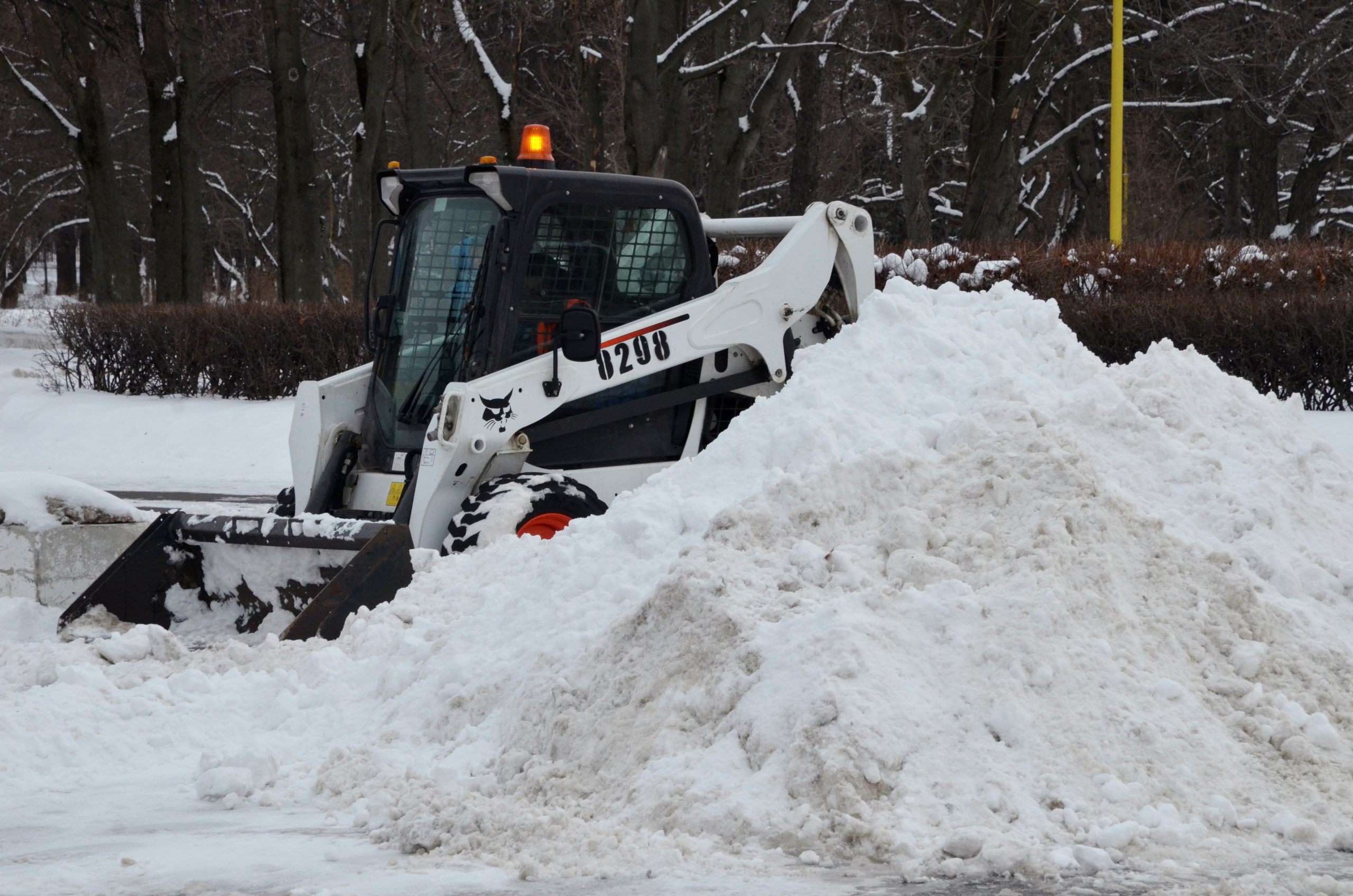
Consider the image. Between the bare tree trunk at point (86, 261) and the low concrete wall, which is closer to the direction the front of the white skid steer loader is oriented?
the low concrete wall

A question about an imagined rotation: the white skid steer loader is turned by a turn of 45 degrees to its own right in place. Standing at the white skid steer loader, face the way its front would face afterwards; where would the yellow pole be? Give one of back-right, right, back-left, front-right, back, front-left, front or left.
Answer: back-right

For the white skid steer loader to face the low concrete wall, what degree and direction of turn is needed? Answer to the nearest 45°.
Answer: approximately 45° to its right

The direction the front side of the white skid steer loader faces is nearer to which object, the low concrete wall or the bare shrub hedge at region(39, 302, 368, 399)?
the low concrete wall

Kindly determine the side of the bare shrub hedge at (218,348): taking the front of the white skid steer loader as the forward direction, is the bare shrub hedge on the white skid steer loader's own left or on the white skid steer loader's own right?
on the white skid steer loader's own right

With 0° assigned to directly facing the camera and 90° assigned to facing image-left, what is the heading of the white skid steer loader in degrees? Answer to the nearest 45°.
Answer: approximately 45°
